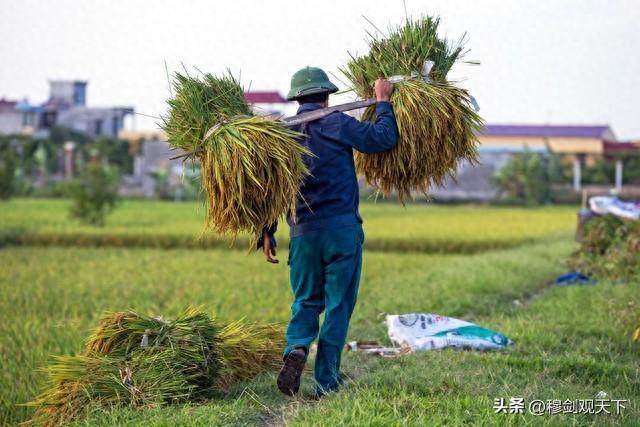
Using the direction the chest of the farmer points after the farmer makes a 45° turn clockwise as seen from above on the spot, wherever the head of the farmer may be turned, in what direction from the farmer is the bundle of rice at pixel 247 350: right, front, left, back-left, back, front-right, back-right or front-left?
left

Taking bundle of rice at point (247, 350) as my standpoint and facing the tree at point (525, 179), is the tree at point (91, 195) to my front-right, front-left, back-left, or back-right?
front-left

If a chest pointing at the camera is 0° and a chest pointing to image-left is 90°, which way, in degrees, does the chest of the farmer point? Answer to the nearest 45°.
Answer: approximately 180°

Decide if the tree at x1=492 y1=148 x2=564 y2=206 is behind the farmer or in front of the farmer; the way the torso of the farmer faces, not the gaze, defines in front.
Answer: in front

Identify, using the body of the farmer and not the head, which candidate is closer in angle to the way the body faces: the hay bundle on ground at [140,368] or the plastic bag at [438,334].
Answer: the plastic bag

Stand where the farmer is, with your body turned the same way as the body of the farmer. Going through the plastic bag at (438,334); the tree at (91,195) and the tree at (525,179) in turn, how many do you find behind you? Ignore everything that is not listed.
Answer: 0

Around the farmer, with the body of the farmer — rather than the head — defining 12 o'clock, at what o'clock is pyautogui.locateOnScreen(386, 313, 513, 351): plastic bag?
The plastic bag is roughly at 1 o'clock from the farmer.

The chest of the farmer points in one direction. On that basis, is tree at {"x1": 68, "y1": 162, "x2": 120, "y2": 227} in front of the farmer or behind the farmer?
in front

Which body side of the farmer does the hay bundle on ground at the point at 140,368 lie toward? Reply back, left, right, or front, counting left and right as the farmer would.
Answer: left
